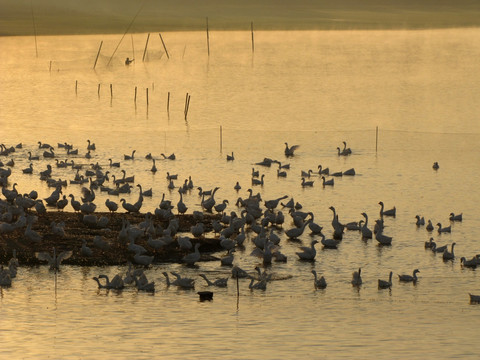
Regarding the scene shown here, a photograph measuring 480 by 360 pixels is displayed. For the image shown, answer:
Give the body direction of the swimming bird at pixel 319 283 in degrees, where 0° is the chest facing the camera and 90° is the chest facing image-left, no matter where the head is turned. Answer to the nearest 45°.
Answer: approximately 90°

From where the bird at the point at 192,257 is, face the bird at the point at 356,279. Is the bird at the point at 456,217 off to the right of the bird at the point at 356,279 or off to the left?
left

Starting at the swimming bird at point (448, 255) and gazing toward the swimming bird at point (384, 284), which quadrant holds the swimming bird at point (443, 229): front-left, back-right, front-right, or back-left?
back-right

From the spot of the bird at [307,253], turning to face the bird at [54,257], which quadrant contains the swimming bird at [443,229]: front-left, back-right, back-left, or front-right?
back-right

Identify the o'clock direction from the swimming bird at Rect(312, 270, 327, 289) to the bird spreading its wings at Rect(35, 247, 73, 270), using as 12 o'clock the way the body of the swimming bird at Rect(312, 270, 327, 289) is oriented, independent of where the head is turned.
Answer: the bird spreading its wings at Rect(35, 247, 73, 270) is roughly at 12 o'clock from the swimming bird at Rect(312, 270, 327, 289).

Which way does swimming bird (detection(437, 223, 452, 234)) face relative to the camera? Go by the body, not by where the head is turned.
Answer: to the viewer's left
